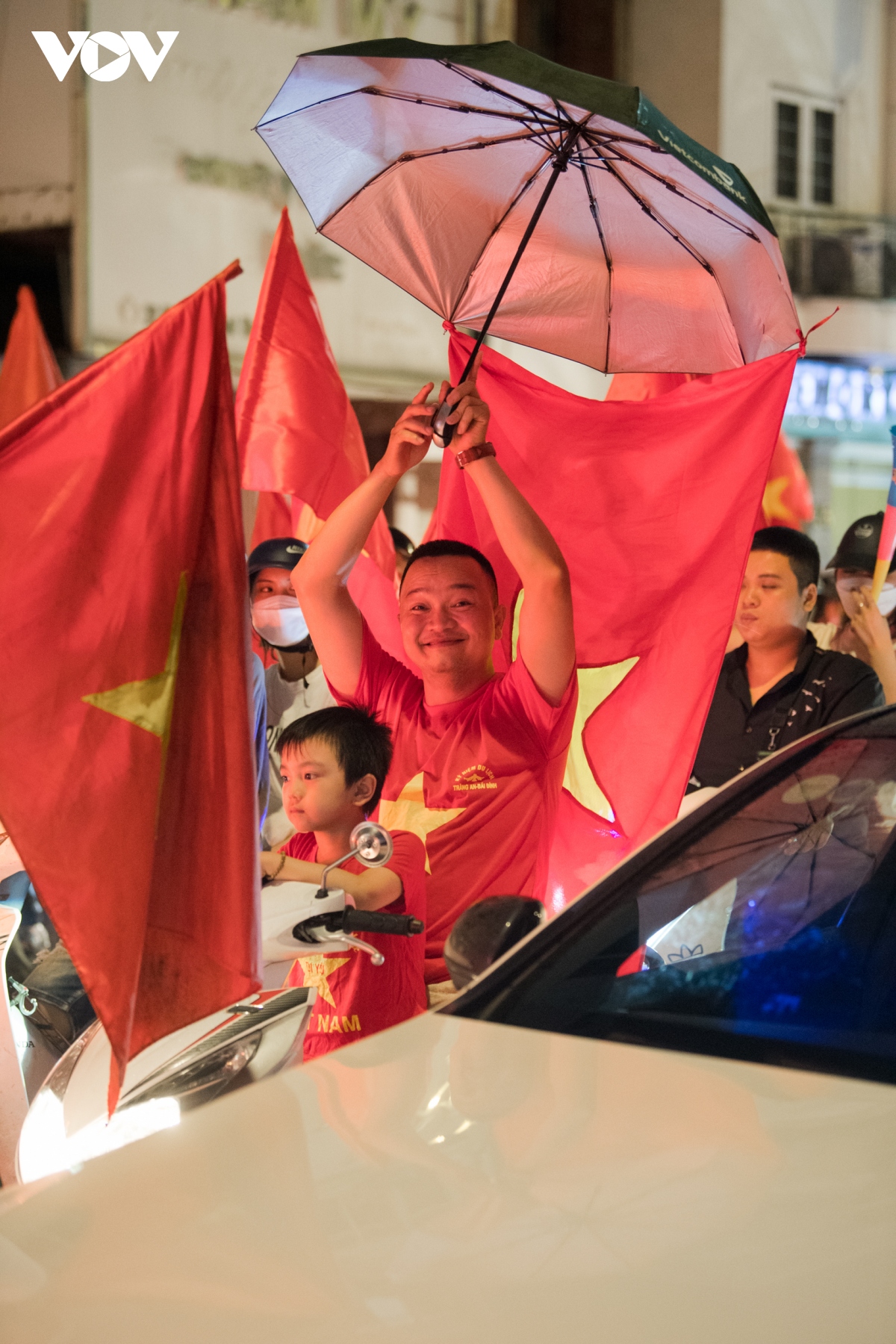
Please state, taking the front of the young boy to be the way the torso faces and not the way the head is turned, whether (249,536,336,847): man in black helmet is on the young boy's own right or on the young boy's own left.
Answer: on the young boy's own right

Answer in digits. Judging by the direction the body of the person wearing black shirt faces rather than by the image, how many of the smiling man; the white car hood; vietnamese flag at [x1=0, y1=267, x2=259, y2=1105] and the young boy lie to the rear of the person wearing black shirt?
0

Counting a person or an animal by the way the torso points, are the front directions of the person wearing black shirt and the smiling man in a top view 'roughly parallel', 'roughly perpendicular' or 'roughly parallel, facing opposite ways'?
roughly parallel

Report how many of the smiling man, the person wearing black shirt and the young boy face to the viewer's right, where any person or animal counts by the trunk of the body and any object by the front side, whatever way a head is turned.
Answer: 0

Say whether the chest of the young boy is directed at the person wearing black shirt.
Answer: no

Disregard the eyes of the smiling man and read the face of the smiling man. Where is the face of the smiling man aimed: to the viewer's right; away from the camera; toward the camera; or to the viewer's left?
toward the camera

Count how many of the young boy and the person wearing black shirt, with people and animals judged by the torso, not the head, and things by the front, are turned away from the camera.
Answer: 0

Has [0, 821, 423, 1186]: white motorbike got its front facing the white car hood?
no

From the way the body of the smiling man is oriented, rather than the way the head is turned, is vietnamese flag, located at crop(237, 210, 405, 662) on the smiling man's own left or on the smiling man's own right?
on the smiling man's own right

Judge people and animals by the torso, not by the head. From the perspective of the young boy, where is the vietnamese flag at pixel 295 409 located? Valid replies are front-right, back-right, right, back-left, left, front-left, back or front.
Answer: back-right

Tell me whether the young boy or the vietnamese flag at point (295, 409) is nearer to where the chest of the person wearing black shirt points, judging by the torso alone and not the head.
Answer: the young boy

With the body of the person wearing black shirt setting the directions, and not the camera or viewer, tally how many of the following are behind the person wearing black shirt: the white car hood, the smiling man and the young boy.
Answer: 0

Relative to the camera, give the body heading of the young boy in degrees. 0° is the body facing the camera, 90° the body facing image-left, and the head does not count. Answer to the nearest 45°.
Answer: approximately 45°

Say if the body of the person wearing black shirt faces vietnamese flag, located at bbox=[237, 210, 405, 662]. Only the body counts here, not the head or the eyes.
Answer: no

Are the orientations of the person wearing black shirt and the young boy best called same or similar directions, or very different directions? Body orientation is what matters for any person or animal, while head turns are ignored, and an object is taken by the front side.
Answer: same or similar directions

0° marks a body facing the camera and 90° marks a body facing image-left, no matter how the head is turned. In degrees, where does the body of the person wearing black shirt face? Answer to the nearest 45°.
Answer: approximately 45°

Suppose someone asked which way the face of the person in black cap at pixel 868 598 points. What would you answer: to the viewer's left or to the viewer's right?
to the viewer's left

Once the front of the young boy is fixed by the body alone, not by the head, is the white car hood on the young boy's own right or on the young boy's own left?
on the young boy's own left

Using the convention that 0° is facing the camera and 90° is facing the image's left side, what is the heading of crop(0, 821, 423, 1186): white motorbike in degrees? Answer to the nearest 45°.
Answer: approximately 45°

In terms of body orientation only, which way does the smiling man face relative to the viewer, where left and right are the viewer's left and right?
facing the viewer and to the left of the viewer
